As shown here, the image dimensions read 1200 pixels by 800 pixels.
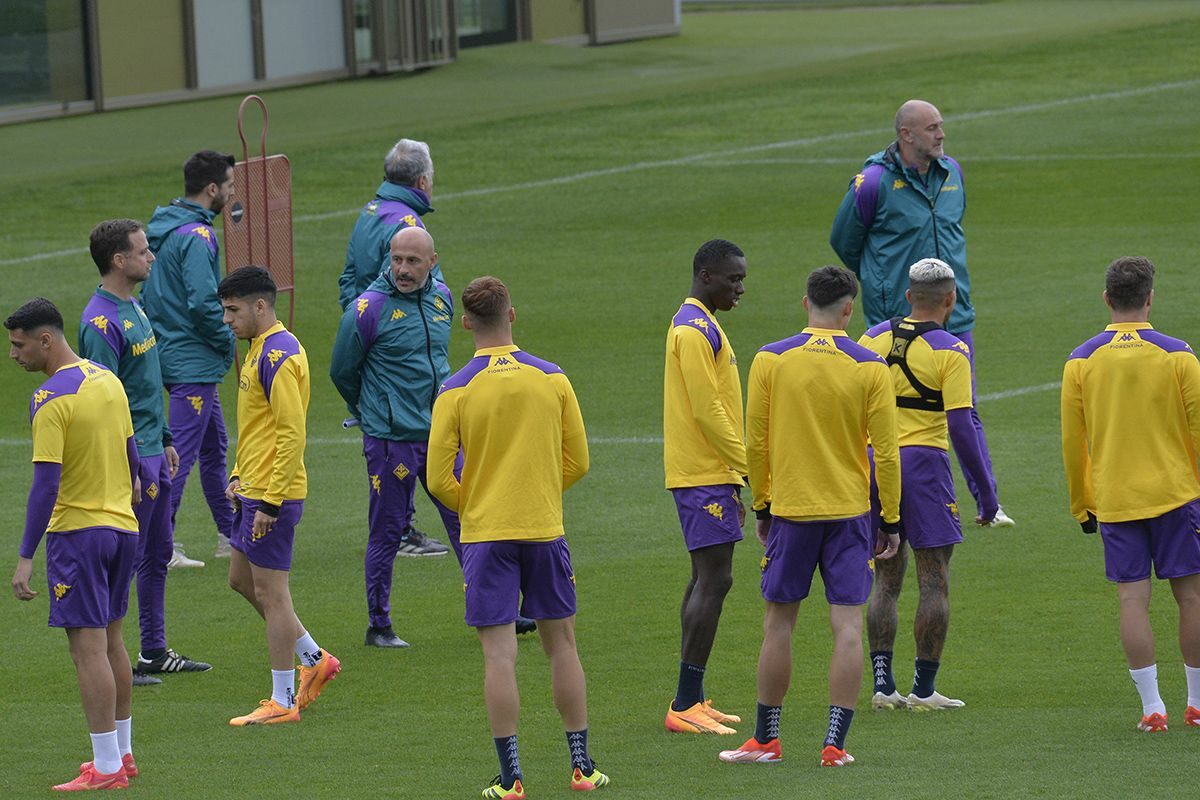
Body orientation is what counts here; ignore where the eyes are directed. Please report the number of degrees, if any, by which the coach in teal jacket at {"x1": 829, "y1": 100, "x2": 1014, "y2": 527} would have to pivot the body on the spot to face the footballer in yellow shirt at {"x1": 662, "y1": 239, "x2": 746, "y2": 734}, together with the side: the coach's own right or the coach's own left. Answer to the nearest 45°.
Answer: approximately 45° to the coach's own right

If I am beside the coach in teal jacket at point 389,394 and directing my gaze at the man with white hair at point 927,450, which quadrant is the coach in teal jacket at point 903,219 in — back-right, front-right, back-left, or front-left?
front-left

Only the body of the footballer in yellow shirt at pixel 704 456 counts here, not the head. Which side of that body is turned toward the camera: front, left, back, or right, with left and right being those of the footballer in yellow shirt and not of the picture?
right

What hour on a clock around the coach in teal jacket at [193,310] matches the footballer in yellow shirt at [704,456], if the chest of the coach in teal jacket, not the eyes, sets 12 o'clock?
The footballer in yellow shirt is roughly at 2 o'clock from the coach in teal jacket.

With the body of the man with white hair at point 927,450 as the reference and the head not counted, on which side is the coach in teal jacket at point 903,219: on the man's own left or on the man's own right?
on the man's own left

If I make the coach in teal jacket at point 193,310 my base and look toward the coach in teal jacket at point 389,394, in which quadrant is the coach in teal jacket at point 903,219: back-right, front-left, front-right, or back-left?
front-left

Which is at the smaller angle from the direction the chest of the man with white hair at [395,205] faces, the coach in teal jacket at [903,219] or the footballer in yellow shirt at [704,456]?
the coach in teal jacket

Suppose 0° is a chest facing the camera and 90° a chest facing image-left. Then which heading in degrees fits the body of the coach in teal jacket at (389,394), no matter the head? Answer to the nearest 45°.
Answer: approximately 315°

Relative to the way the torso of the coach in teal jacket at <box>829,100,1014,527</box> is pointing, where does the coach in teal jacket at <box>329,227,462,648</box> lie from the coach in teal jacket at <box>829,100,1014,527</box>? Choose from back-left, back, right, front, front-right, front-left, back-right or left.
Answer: right

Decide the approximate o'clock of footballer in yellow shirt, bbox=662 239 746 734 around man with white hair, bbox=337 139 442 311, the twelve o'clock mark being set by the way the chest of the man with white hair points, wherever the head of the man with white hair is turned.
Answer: The footballer in yellow shirt is roughly at 4 o'clock from the man with white hair.

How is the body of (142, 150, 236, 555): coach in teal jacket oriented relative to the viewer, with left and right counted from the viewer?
facing to the right of the viewer

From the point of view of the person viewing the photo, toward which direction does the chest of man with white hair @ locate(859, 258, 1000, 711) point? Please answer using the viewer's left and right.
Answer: facing away from the viewer and to the right of the viewer

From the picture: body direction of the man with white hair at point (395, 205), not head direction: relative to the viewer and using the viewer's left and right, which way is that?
facing away from the viewer and to the right of the viewer

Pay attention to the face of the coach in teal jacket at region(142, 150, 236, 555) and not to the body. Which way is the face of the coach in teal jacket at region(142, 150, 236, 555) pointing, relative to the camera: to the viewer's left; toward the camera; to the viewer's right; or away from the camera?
to the viewer's right

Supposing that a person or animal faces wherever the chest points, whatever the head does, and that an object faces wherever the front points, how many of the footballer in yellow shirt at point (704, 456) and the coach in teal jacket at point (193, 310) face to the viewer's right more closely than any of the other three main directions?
2

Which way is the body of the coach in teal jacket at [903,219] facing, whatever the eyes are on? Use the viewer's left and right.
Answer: facing the viewer and to the right of the viewer
